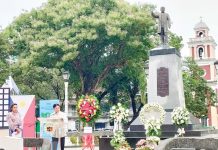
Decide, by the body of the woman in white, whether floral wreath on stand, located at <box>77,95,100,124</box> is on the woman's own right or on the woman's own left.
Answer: on the woman's own left

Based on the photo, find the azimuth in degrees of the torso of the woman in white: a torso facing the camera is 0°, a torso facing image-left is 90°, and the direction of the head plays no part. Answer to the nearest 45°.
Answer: approximately 315°

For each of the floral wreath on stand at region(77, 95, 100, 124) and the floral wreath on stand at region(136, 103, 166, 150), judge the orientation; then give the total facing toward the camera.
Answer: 2

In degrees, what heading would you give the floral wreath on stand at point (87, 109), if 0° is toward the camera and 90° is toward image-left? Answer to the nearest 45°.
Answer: approximately 0°

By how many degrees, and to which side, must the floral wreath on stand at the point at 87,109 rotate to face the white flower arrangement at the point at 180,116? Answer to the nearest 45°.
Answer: approximately 45° to its left

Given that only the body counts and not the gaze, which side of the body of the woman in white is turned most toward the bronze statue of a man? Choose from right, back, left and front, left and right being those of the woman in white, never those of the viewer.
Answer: left

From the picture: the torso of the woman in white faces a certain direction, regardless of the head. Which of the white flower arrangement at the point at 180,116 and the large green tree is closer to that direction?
the white flower arrangement

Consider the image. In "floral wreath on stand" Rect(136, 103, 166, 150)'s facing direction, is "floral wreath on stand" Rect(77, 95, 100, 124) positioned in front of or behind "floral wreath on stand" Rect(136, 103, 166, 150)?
behind

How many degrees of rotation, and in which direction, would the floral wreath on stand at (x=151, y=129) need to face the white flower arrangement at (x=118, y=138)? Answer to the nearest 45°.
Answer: approximately 135° to its right

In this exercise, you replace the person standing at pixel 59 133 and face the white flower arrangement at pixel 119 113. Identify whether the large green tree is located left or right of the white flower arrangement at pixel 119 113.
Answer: left

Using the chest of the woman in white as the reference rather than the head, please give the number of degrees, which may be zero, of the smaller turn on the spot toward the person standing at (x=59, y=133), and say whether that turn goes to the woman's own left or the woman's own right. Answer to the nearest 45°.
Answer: approximately 45° to the woman's own left

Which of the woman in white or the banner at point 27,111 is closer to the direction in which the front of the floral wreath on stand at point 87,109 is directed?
the woman in white
